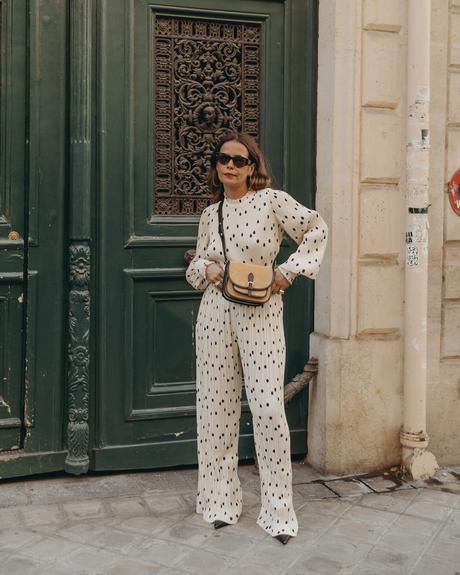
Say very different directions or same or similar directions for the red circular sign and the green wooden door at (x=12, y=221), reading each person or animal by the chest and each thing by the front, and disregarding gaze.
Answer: same or similar directions

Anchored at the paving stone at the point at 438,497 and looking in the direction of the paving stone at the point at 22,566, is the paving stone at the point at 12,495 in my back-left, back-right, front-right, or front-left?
front-right

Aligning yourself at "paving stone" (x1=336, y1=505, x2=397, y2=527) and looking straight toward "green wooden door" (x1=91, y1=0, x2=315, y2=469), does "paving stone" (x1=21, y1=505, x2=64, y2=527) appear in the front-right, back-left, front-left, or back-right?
front-left

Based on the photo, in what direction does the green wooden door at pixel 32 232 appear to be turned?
toward the camera

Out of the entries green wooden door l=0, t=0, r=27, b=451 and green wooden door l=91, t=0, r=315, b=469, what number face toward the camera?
2

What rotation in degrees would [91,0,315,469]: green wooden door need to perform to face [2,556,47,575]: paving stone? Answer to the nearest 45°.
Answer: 0° — it already faces it

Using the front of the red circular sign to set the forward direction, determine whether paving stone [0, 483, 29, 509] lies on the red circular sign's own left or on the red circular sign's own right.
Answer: on the red circular sign's own right

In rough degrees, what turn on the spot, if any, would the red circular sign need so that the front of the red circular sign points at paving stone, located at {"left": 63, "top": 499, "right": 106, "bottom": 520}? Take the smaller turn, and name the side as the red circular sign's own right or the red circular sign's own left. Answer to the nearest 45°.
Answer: approximately 45° to the red circular sign's own right

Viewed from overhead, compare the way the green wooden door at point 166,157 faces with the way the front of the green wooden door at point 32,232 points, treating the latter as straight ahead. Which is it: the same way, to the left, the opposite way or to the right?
the same way

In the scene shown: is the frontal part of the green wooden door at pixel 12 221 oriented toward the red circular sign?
no

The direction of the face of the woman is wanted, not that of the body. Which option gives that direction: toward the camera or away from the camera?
toward the camera

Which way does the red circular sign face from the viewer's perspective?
toward the camera

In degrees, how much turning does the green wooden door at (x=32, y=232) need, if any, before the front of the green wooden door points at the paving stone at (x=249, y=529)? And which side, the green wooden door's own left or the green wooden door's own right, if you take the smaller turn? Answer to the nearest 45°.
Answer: approximately 45° to the green wooden door's own left

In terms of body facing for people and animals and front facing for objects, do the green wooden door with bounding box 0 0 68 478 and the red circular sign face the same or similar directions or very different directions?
same or similar directions

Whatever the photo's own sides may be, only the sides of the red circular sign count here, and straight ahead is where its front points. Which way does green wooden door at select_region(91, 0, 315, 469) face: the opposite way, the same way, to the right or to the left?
the same way

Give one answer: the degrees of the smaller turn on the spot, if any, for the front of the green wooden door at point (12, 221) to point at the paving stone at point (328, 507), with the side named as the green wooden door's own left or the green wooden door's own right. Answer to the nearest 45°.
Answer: approximately 45° to the green wooden door's own left

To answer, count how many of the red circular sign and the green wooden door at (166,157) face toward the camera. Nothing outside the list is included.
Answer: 2
